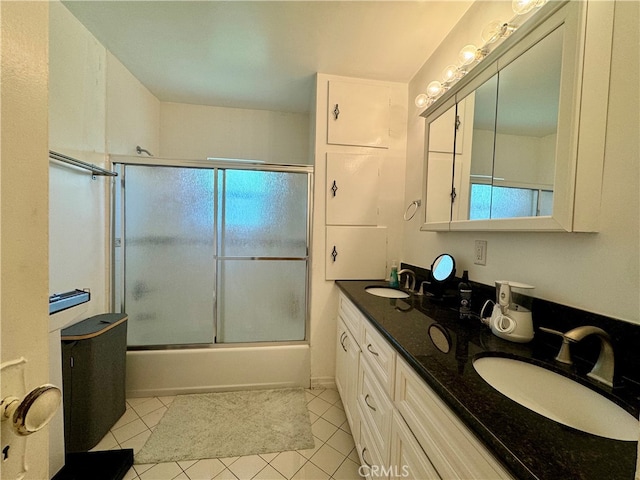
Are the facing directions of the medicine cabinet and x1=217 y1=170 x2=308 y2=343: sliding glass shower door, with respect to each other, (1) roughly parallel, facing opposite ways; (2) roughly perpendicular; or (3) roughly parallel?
roughly perpendicular

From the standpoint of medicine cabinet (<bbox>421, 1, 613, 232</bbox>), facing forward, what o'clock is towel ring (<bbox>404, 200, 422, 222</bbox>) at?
The towel ring is roughly at 3 o'clock from the medicine cabinet.

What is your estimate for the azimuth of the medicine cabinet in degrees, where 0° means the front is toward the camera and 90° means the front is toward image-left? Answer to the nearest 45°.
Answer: approximately 45°

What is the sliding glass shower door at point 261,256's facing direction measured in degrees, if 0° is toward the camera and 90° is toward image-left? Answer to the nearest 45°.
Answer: approximately 0°

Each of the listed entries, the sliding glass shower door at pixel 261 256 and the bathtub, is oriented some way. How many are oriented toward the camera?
2

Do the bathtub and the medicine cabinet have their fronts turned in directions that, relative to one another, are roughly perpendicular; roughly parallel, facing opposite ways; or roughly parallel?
roughly perpendicular

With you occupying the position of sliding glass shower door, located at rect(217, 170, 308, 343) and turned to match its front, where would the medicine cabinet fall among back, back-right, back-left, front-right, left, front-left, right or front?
front-left

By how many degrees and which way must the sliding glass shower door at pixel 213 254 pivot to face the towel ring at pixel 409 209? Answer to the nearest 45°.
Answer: approximately 45° to its left

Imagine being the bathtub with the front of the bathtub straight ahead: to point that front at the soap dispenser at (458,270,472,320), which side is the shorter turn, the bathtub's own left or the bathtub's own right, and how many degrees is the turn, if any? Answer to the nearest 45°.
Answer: approximately 45° to the bathtub's own left
